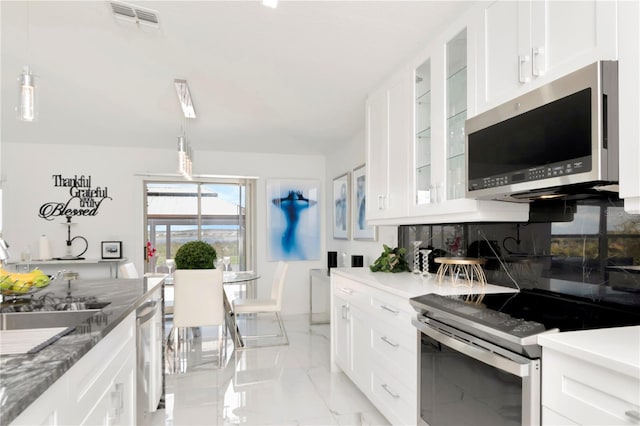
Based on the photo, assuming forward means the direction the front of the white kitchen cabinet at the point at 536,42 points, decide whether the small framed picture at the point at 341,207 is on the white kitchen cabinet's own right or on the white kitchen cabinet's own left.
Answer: on the white kitchen cabinet's own right

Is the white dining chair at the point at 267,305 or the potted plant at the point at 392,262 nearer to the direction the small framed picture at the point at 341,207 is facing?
the white dining chair

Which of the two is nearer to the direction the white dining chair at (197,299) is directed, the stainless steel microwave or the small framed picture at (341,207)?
the small framed picture

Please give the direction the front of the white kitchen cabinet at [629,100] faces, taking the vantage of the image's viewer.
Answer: facing the viewer and to the left of the viewer

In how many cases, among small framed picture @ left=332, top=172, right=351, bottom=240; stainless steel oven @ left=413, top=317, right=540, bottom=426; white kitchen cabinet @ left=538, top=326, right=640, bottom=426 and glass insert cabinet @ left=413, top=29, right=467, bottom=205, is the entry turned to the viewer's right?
0

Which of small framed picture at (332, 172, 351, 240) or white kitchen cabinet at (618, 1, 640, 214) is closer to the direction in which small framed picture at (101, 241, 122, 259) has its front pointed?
the white kitchen cabinet

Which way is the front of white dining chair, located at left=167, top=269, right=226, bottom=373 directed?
away from the camera

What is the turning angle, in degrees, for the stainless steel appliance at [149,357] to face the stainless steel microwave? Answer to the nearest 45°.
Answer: approximately 45° to its right

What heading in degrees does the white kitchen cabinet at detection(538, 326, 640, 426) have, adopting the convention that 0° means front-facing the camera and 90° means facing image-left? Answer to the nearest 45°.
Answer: approximately 45°

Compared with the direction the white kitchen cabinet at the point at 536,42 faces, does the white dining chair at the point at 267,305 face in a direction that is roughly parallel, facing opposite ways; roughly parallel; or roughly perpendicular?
roughly parallel

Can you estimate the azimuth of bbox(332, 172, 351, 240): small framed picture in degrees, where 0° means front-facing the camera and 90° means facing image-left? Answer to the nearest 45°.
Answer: approximately 45°

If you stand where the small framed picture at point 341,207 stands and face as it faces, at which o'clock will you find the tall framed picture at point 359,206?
the tall framed picture at point 359,206 is roughly at 10 o'clock from the small framed picture at point 341,207.

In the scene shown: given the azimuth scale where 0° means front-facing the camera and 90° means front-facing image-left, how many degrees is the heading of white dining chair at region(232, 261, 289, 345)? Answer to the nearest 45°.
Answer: approximately 90°
